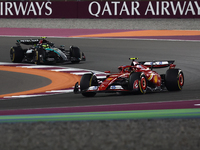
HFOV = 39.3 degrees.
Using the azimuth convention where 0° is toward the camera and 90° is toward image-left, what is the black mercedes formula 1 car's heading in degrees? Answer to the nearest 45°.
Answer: approximately 315°

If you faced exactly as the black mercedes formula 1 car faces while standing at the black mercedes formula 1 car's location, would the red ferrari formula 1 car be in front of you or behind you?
in front

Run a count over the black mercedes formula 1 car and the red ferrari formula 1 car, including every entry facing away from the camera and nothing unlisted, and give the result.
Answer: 0

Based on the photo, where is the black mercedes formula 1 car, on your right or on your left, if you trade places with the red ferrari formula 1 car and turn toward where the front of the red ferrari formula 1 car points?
on your right

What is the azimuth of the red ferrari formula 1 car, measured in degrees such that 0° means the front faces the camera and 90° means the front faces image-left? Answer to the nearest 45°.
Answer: approximately 45°
